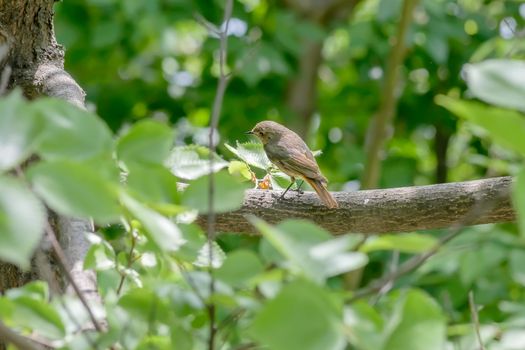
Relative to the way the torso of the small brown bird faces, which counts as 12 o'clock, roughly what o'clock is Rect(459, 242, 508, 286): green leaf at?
The green leaf is roughly at 7 o'clock from the small brown bird.

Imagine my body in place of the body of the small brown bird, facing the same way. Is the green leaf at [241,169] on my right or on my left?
on my left

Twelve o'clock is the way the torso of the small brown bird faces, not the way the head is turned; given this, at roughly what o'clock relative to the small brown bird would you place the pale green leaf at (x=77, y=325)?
The pale green leaf is roughly at 9 o'clock from the small brown bird.

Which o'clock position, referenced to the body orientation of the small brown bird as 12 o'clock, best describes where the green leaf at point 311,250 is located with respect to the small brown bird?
The green leaf is roughly at 9 o'clock from the small brown bird.

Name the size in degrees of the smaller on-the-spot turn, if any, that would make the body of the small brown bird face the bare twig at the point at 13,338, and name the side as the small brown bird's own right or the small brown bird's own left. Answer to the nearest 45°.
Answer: approximately 90° to the small brown bird's own left

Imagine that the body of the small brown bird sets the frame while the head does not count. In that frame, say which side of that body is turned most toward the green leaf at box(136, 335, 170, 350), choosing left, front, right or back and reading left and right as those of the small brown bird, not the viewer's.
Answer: left

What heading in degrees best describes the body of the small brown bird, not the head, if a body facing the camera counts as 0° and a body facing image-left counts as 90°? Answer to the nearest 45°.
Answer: approximately 90°

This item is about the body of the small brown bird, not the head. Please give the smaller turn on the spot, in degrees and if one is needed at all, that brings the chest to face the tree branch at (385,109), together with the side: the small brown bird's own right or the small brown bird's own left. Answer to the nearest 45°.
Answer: approximately 135° to the small brown bird's own right

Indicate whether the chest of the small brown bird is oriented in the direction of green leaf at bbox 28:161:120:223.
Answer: no

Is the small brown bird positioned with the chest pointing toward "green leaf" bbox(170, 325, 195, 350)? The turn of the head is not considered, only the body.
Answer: no

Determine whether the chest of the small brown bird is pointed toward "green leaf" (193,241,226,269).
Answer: no

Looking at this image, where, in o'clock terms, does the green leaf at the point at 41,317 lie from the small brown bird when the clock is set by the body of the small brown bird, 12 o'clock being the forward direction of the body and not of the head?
The green leaf is roughly at 9 o'clock from the small brown bird.

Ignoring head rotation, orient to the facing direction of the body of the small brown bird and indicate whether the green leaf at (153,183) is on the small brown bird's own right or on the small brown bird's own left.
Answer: on the small brown bird's own left
